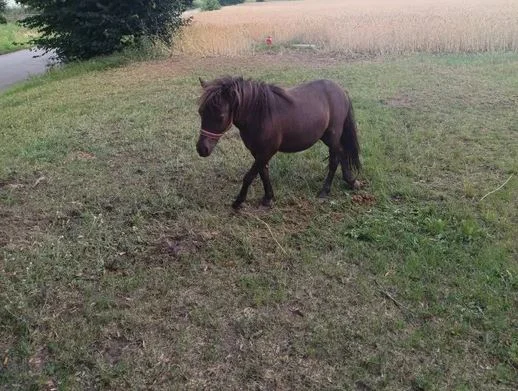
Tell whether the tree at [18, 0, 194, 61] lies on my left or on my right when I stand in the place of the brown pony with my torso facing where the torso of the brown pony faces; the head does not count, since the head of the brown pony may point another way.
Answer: on my right

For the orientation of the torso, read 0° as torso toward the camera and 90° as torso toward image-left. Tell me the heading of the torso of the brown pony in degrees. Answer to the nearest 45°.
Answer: approximately 45°
